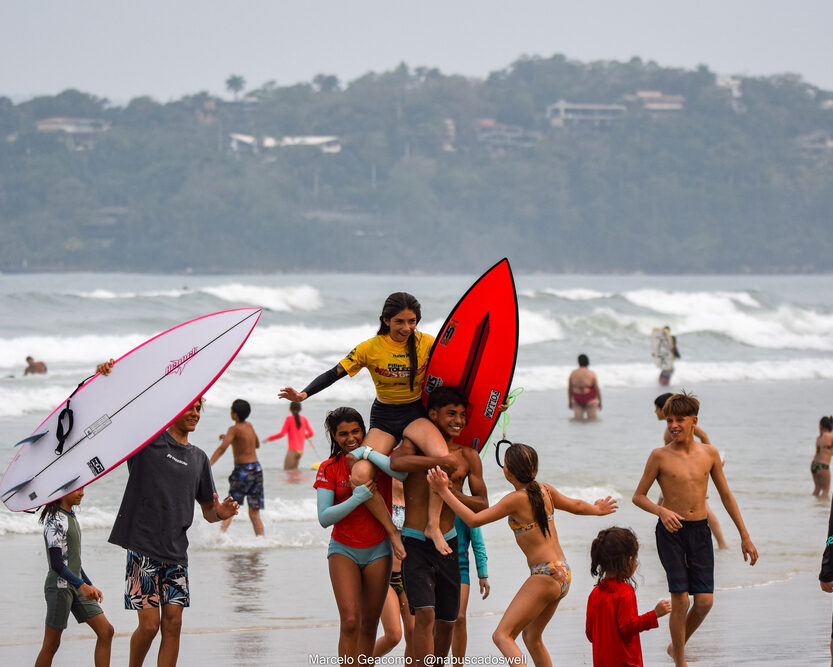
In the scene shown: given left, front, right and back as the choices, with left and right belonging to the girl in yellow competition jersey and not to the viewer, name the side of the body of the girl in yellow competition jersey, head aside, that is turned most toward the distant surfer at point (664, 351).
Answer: back

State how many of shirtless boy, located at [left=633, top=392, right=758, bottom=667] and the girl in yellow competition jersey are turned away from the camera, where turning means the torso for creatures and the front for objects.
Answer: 0

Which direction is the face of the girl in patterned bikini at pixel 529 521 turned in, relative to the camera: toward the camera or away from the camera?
away from the camera

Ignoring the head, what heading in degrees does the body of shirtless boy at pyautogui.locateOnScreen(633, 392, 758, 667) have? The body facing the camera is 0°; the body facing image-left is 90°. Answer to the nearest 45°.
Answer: approximately 0°

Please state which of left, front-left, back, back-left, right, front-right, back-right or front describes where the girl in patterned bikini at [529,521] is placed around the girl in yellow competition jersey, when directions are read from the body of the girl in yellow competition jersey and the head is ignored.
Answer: front-left

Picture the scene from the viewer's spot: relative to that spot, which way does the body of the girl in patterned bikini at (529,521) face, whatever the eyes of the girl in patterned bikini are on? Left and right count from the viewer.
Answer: facing away from the viewer and to the left of the viewer
